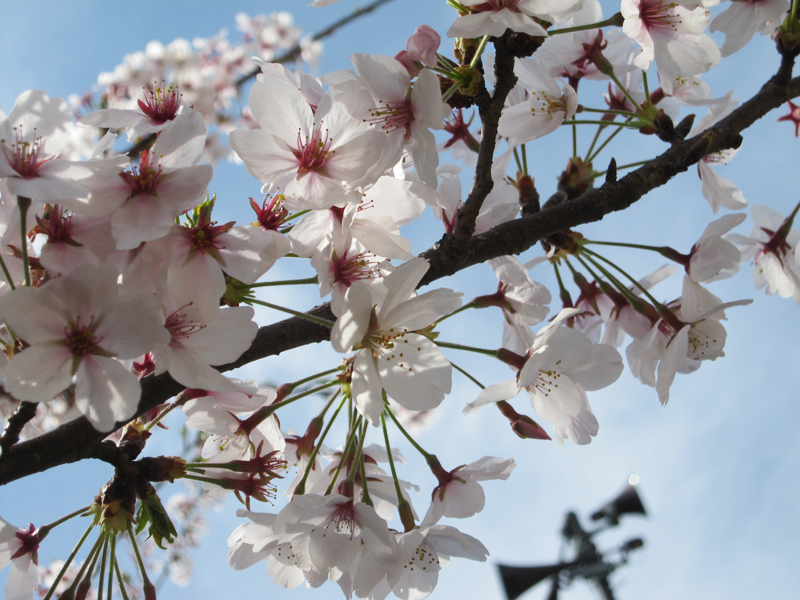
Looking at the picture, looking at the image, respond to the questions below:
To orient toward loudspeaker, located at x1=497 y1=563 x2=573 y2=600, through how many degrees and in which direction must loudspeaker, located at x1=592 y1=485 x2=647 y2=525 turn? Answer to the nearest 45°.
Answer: approximately 135° to its right

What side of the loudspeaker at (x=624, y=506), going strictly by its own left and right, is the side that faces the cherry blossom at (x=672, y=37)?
right

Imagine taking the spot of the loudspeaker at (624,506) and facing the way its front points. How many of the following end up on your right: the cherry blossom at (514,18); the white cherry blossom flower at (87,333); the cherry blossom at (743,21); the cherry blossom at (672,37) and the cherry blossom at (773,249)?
5

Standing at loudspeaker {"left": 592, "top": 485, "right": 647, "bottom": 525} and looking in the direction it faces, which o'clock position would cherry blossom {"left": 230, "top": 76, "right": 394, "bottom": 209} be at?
The cherry blossom is roughly at 3 o'clock from the loudspeaker.

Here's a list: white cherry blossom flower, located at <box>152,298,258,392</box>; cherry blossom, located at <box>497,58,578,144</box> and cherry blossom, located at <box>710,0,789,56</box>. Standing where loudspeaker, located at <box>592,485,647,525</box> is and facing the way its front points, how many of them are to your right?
3

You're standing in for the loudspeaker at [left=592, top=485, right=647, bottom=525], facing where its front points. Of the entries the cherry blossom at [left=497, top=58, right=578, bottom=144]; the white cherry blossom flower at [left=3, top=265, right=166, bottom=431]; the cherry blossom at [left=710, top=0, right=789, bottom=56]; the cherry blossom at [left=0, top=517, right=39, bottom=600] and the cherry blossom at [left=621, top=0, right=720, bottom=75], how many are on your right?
5

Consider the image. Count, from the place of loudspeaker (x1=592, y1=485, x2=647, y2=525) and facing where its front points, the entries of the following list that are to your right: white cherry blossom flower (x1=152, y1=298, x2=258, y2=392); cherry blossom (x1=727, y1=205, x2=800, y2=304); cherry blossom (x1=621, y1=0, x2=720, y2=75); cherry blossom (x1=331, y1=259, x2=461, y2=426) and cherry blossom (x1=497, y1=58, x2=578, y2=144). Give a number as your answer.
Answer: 5

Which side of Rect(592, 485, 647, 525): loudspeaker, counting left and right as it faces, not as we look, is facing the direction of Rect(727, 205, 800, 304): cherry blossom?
right

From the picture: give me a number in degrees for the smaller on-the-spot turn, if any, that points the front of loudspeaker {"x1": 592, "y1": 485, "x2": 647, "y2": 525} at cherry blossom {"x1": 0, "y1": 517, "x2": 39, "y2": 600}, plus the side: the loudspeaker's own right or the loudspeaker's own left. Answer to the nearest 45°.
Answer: approximately 90° to the loudspeaker's own right

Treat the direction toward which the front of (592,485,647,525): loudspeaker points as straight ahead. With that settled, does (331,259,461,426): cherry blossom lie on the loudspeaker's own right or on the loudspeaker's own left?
on the loudspeaker's own right

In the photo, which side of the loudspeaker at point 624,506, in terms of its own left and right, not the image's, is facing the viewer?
right

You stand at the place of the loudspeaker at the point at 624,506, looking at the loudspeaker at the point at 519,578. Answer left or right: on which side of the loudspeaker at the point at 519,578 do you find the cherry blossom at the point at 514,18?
left

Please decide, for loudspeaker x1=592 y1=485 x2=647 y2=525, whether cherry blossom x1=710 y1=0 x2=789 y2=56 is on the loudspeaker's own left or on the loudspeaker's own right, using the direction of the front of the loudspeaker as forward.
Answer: on the loudspeaker's own right

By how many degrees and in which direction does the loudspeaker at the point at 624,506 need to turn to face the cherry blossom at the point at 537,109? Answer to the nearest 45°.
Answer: approximately 90° to its right

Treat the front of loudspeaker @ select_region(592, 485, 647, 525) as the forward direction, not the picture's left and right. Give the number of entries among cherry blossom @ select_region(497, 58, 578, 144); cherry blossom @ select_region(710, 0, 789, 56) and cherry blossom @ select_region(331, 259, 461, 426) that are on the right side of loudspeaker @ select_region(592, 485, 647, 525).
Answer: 3

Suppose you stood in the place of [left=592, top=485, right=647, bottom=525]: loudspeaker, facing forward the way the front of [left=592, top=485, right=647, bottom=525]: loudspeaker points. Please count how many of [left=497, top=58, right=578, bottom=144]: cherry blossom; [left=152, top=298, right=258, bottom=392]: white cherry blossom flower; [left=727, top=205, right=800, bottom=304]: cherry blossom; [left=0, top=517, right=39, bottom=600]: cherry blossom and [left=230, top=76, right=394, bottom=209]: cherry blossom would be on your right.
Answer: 5
